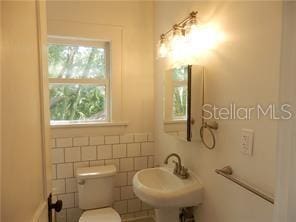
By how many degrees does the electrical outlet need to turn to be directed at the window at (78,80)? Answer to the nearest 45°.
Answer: approximately 45° to its right

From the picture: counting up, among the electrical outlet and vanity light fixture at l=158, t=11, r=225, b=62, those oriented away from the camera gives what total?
0

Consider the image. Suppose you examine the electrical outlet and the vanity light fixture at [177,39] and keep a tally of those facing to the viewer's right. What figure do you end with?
0

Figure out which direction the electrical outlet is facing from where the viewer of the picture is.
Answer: facing the viewer and to the left of the viewer
